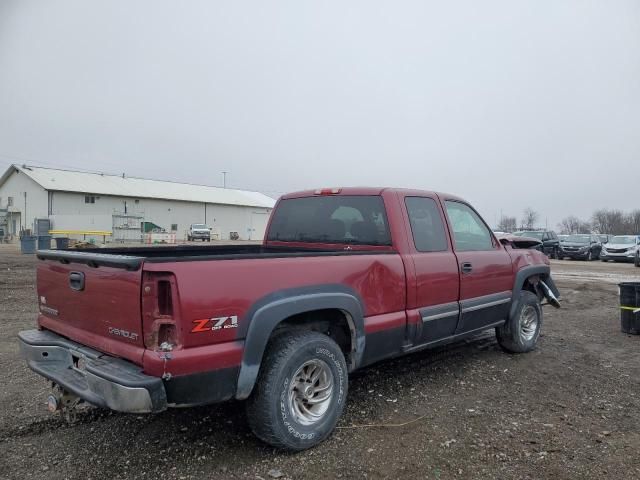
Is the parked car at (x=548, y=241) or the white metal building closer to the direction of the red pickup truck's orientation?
the parked car

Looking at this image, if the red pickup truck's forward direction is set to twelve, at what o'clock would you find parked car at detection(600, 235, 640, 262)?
The parked car is roughly at 12 o'clock from the red pickup truck.

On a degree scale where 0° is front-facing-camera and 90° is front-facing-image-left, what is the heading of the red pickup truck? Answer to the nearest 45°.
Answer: approximately 225°

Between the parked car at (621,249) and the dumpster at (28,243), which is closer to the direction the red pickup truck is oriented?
the parked car

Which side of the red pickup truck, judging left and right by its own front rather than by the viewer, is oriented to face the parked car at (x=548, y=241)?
front

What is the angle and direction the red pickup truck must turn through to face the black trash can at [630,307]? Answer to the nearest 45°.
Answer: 0° — it already faces it

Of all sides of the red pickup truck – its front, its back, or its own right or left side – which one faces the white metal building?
left

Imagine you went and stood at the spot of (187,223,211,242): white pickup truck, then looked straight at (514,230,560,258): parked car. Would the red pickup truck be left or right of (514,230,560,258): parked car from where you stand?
right

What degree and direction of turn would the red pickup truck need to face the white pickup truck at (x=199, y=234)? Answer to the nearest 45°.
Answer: approximately 45° to its left

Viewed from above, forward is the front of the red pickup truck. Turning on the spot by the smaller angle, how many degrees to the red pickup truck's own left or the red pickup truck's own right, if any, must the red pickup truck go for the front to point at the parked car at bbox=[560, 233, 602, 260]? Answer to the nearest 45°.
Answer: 0° — it already faces it
